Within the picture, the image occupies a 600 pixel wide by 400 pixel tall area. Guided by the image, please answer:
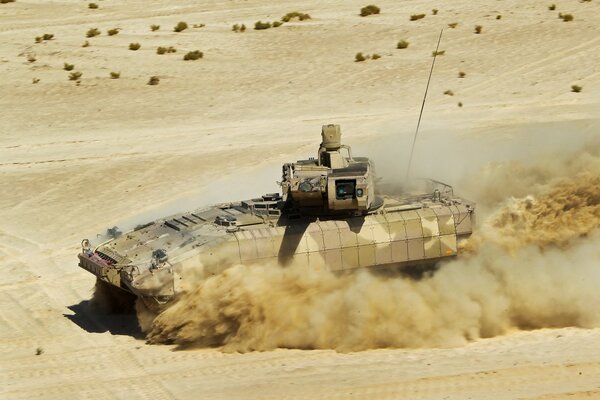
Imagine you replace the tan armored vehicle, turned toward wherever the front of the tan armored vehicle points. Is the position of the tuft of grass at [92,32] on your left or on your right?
on your right

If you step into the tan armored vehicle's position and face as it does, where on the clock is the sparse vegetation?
The sparse vegetation is roughly at 4 o'clock from the tan armored vehicle.

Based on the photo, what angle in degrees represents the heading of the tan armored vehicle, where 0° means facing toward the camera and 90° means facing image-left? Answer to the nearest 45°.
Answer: approximately 45°

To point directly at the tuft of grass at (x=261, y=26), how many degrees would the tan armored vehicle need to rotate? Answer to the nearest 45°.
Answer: approximately 135° to its right

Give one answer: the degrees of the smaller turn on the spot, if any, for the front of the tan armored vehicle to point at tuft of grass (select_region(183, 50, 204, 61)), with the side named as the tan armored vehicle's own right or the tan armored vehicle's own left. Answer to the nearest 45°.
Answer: approximately 135° to the tan armored vehicle's own right

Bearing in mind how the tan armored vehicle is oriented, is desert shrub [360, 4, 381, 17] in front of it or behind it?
behind

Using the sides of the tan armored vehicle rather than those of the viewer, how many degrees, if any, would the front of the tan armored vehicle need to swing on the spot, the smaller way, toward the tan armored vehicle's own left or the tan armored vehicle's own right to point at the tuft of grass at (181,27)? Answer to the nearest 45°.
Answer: approximately 135° to the tan armored vehicle's own right

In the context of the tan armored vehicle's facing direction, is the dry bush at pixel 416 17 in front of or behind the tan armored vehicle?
behind

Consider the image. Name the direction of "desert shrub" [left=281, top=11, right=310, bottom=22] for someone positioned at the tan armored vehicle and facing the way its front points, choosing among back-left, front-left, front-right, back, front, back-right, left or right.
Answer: back-right
